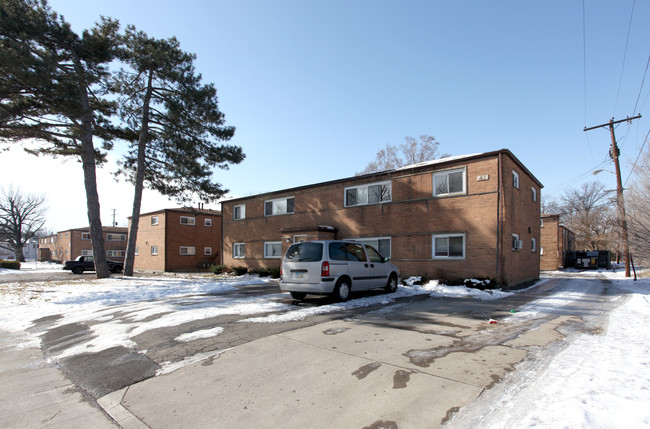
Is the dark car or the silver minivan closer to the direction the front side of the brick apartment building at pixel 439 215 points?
the silver minivan

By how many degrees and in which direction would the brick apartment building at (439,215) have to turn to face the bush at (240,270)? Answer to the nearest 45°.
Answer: approximately 90° to its right

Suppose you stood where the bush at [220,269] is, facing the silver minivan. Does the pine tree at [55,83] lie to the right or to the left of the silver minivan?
right

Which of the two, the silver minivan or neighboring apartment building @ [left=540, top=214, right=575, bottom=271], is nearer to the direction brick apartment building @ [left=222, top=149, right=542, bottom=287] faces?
the silver minivan

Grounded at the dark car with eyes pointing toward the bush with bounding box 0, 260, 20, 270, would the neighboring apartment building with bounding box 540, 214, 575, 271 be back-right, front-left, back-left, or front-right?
back-right

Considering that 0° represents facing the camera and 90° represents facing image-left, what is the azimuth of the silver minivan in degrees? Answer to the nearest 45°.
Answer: approximately 225°

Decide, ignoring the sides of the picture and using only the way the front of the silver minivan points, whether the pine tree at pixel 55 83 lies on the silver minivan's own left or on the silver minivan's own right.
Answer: on the silver minivan's own left

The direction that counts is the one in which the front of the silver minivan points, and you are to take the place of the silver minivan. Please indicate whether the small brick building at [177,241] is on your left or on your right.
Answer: on your left

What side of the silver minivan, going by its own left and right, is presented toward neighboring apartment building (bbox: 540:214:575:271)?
front

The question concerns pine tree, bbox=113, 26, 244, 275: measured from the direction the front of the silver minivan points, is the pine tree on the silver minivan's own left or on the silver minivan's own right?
on the silver minivan's own left

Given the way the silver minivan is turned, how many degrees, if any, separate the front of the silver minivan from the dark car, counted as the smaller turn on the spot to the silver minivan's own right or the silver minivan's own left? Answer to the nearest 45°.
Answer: approximately 90° to the silver minivan's own left

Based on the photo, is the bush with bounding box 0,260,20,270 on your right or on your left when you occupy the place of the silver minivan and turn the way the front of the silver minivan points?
on your left

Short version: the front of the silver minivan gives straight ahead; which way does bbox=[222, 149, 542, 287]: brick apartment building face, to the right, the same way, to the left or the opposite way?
the opposite way

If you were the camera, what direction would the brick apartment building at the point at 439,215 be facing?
facing the viewer and to the left of the viewer

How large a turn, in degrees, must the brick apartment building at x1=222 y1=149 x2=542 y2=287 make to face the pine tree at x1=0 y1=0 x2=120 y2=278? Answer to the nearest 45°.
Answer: approximately 45° to its right
